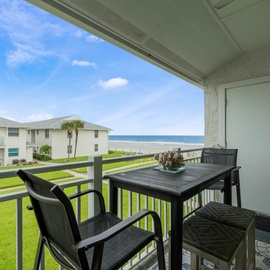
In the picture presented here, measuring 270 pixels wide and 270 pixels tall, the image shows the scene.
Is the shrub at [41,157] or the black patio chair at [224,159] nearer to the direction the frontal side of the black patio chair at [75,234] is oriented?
the black patio chair

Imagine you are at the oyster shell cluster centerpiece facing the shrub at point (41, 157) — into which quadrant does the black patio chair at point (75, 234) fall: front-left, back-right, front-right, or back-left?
back-left

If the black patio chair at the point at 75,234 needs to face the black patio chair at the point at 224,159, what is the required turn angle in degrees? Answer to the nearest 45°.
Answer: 0° — it already faces it

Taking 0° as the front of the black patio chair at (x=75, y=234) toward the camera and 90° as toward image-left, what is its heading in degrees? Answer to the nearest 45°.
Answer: approximately 225°

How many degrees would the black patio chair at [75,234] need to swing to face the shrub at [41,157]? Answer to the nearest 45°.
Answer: approximately 45° to its left

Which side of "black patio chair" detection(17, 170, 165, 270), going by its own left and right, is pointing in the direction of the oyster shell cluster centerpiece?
front
